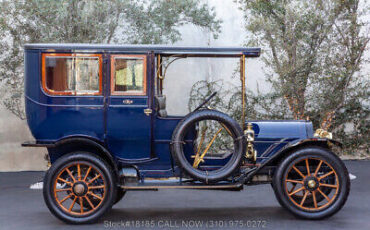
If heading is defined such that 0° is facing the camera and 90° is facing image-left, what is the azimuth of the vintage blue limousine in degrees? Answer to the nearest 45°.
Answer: approximately 270°
